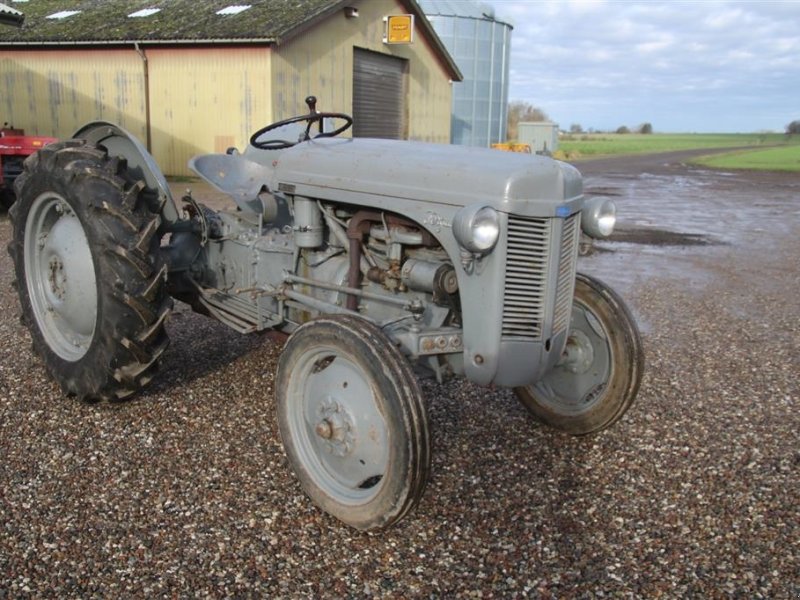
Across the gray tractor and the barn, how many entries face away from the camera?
0

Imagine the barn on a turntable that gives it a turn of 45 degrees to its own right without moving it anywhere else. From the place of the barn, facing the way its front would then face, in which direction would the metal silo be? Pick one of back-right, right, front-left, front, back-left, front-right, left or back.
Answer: back-left

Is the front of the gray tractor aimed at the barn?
no

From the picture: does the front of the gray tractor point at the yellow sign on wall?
no

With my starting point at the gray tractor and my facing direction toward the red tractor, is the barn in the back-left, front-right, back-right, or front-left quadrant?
front-right

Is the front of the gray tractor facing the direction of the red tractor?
no

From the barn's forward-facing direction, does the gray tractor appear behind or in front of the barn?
in front

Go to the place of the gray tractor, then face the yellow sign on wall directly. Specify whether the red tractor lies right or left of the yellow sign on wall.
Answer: left

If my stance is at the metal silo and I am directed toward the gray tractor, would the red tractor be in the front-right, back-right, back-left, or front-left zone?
front-right

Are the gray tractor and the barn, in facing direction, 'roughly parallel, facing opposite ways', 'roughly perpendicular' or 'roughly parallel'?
roughly parallel

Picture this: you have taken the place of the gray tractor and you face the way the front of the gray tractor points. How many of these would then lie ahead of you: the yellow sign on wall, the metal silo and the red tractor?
0
